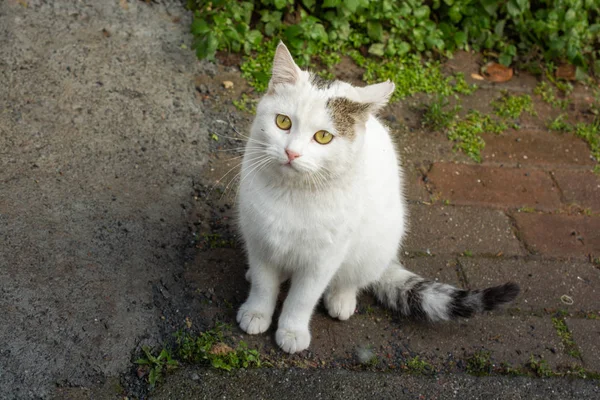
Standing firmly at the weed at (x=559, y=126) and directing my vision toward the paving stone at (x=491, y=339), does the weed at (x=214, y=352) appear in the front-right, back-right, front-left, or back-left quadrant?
front-right

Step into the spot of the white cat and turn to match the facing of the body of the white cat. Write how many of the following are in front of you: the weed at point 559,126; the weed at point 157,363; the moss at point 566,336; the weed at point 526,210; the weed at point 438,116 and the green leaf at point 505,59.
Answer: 1

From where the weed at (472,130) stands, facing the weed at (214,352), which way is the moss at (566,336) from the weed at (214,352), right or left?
left

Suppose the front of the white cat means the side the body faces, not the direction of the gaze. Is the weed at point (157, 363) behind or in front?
in front

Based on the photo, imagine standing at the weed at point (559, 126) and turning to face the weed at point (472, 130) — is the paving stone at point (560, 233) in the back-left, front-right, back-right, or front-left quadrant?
front-left

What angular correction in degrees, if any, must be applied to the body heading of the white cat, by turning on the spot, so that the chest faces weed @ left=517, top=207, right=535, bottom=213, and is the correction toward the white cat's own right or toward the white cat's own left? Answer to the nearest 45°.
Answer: approximately 180°

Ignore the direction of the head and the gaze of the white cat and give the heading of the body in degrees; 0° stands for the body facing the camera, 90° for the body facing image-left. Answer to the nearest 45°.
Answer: approximately 45°

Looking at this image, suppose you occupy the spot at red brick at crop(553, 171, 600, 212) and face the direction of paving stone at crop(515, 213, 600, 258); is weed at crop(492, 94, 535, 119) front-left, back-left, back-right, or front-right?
back-right

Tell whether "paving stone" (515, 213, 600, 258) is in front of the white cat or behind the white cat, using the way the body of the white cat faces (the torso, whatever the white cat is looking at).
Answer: behind

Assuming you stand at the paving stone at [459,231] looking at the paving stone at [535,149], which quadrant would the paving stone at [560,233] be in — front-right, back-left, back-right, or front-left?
front-right

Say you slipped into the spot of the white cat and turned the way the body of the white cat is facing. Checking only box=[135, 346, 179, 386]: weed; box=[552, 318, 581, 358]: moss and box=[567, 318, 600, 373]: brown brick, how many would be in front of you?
1

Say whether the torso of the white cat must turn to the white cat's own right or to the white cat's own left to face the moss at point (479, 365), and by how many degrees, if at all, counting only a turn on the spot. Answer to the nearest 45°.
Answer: approximately 135° to the white cat's own left

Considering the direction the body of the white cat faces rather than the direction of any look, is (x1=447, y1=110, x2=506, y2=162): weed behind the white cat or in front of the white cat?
behind

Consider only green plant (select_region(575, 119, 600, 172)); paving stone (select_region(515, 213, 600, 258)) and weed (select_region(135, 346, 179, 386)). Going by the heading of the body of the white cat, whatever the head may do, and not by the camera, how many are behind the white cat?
2
